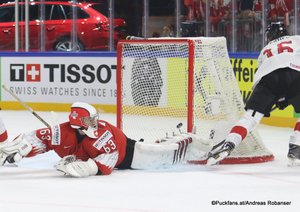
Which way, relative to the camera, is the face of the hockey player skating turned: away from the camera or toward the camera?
away from the camera

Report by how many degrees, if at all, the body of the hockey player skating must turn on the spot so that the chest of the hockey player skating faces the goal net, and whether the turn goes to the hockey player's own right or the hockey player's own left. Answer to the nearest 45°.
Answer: approximately 45° to the hockey player's own left

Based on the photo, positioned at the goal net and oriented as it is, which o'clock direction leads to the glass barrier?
The glass barrier is roughly at 4 o'clock from the goal net.

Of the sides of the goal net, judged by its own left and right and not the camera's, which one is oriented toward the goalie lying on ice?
front

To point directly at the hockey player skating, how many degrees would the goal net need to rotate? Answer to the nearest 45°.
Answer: approximately 90° to its left

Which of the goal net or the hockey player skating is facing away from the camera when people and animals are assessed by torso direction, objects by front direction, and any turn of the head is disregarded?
the hockey player skating

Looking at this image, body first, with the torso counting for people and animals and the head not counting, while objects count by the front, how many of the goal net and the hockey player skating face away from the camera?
1

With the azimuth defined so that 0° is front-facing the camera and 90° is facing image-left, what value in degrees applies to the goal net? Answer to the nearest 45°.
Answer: approximately 45°

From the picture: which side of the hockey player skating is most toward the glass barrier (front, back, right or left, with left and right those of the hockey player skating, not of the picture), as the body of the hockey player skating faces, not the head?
front

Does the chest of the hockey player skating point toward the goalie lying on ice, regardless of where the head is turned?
no

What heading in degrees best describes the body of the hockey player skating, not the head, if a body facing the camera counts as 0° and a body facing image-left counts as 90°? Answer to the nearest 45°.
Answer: approximately 180°
